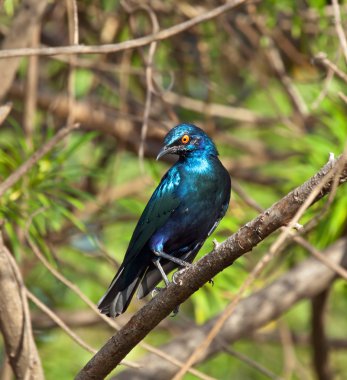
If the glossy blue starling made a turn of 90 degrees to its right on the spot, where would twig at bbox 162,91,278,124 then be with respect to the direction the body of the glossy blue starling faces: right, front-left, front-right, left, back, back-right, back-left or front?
back-right

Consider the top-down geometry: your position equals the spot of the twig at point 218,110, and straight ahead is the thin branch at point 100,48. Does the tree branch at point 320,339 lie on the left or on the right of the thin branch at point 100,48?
left

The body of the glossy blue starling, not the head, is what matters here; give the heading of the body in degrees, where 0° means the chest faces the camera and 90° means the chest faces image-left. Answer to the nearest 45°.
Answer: approximately 315°

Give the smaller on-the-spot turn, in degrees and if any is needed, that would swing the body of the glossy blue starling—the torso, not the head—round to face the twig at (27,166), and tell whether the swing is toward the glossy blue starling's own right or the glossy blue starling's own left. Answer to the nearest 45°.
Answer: approximately 135° to the glossy blue starling's own right
